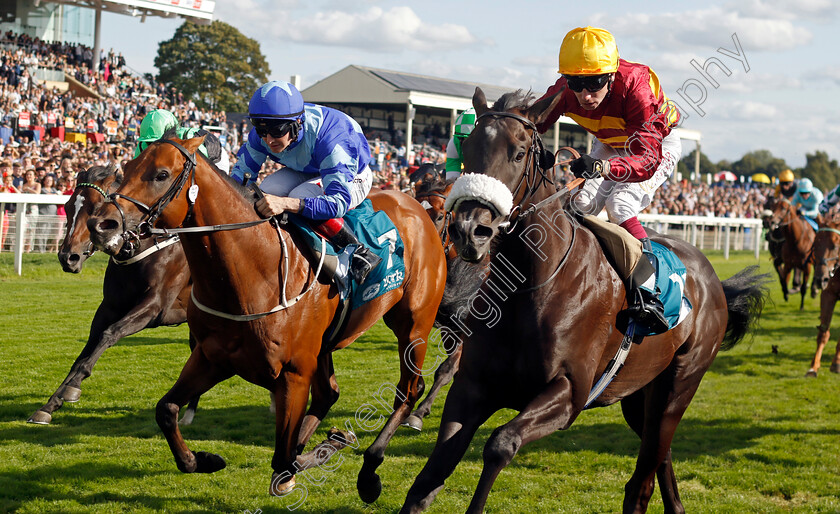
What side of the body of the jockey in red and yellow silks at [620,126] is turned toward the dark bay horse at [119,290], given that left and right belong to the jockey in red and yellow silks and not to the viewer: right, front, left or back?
right

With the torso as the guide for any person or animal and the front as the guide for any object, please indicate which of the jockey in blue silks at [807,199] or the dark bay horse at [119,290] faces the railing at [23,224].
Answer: the jockey in blue silks

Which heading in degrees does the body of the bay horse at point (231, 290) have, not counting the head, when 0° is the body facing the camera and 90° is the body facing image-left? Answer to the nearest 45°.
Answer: approximately 45°

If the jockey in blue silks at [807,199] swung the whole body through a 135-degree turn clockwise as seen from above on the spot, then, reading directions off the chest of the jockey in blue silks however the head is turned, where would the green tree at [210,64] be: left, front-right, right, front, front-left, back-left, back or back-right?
front-left

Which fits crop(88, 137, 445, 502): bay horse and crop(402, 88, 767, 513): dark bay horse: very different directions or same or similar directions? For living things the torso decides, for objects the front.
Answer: same or similar directions

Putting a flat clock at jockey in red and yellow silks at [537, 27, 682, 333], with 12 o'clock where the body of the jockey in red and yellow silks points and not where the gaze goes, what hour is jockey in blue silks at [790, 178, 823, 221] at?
The jockey in blue silks is roughly at 5 o'clock from the jockey in red and yellow silks.

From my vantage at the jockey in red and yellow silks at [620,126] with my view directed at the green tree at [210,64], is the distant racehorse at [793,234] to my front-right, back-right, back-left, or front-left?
front-right

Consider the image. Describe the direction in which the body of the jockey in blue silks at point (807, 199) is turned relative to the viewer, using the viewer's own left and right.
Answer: facing the viewer and to the left of the viewer

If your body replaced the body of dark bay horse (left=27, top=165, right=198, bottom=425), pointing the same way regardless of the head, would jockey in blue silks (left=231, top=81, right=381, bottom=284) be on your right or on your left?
on your left

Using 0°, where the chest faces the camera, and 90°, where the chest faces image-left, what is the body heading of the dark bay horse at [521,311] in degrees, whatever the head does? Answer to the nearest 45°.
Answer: approximately 45°

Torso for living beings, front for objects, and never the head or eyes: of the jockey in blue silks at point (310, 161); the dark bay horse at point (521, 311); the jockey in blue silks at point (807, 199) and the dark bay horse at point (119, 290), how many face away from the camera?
0

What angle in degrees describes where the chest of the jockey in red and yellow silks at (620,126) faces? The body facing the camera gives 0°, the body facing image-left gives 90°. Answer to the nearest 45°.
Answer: approximately 45°
